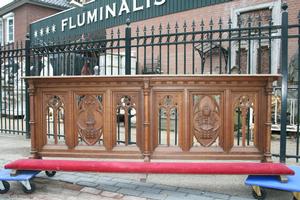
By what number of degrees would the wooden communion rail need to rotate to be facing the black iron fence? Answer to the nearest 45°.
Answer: approximately 180°

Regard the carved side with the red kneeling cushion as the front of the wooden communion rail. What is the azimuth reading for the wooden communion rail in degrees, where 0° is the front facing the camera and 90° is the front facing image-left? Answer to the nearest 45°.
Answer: approximately 0°

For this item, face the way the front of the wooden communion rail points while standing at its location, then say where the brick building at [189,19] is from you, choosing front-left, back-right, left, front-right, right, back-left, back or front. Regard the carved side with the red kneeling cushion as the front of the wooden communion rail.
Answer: back

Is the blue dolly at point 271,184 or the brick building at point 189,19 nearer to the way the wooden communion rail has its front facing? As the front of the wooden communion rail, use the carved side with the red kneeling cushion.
the blue dolly

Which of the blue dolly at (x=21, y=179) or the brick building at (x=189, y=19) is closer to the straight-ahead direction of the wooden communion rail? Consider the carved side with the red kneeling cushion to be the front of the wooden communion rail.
the blue dolly

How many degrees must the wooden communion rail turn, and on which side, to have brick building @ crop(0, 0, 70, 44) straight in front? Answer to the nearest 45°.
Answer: approximately 135° to its right

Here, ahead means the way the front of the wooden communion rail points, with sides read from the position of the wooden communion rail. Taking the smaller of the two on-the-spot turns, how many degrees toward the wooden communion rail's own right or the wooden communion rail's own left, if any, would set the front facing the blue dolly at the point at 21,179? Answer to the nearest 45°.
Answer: approximately 90° to the wooden communion rail's own right
